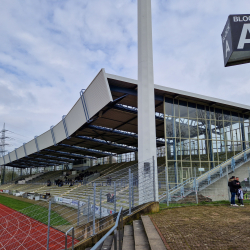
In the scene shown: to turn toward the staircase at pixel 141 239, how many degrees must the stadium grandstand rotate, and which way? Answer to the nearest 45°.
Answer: approximately 45° to its left

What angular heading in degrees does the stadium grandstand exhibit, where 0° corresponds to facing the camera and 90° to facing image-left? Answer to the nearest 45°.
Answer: approximately 45°
